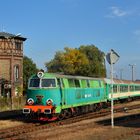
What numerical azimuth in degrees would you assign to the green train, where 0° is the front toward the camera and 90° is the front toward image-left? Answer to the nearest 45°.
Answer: approximately 45°

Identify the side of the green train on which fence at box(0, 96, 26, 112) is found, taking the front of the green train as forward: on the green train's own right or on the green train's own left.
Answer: on the green train's own right
